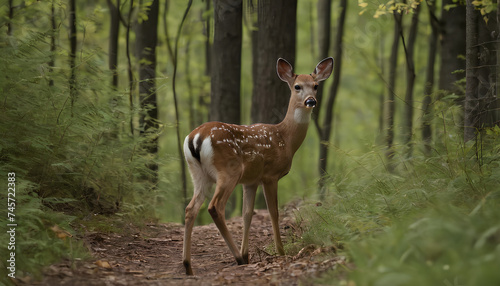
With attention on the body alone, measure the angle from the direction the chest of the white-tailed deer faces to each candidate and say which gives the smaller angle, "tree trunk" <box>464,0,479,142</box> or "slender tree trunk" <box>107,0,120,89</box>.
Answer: the tree trunk

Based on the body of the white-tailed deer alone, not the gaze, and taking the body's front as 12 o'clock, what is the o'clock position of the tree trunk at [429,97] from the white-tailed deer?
The tree trunk is roughly at 12 o'clock from the white-tailed deer.

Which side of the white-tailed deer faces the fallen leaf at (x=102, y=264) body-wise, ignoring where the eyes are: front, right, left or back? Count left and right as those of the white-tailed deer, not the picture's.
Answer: back

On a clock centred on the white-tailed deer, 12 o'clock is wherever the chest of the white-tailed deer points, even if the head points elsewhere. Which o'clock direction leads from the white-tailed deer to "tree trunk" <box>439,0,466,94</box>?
The tree trunk is roughly at 12 o'clock from the white-tailed deer.

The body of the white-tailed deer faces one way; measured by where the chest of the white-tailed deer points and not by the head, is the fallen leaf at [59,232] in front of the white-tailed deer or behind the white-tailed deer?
behind

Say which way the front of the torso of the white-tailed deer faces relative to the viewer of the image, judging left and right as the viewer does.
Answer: facing away from the viewer and to the right of the viewer

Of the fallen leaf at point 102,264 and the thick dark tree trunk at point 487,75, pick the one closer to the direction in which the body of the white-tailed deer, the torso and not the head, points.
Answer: the thick dark tree trunk
